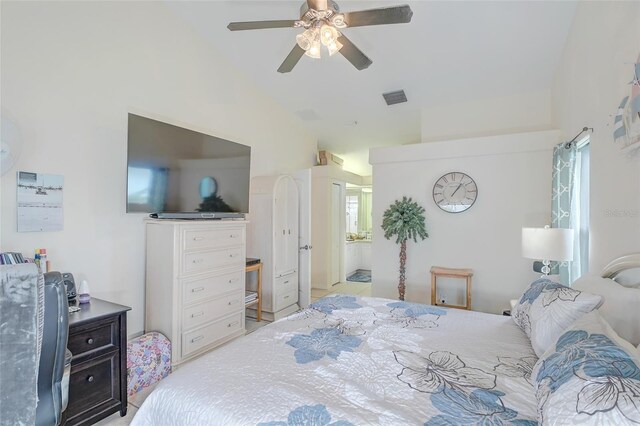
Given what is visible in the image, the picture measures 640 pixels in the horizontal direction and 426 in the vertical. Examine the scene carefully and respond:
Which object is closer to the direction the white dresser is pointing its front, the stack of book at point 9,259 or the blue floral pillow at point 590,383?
the blue floral pillow

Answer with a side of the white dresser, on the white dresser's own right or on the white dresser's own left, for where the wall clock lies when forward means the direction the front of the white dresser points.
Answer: on the white dresser's own left

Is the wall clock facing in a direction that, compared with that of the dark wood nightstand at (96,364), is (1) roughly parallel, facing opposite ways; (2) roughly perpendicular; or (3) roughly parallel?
roughly perpendicular

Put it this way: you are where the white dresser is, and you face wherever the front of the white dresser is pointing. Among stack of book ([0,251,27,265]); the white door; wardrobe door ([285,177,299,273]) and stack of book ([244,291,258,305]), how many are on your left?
3

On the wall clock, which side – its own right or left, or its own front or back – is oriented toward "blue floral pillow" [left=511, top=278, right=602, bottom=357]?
front

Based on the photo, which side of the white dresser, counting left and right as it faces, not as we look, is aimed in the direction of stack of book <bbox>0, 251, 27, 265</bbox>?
right

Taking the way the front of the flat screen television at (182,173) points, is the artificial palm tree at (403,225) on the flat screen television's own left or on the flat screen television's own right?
on the flat screen television's own left

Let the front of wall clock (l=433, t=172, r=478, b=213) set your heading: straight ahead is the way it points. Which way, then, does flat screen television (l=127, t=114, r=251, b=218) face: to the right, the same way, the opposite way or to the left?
to the left

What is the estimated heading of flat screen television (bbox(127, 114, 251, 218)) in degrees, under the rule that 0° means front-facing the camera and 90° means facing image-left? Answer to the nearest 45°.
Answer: approximately 315°
